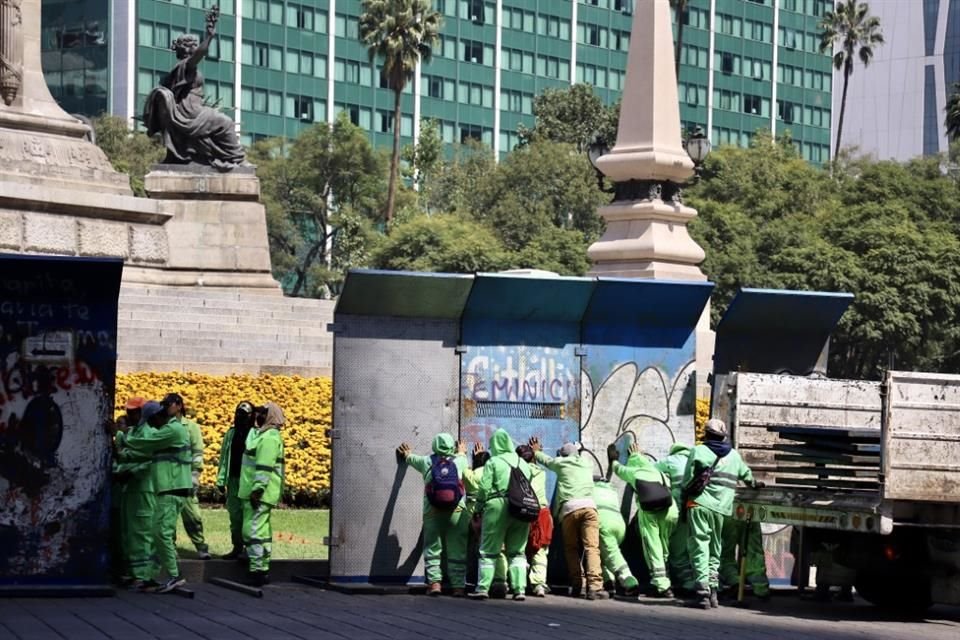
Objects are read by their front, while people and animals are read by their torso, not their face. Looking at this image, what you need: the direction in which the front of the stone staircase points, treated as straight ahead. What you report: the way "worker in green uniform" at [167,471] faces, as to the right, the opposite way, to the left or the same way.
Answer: to the right

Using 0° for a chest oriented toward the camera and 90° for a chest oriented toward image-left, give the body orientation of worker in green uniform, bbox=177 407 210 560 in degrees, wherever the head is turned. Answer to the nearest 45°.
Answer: approximately 90°

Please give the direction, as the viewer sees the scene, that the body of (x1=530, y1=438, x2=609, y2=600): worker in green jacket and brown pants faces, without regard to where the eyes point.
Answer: away from the camera

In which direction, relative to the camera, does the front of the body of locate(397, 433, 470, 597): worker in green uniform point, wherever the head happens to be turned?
away from the camera

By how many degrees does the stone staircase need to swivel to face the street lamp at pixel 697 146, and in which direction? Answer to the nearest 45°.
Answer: approximately 90° to its left

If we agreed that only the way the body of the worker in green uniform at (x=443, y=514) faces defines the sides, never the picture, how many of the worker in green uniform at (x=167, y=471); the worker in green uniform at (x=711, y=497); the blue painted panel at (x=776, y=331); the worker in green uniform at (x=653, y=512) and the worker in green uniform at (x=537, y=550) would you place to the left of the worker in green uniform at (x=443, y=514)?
1

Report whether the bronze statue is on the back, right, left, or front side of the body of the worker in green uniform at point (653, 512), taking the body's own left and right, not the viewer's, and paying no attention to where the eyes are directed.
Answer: front

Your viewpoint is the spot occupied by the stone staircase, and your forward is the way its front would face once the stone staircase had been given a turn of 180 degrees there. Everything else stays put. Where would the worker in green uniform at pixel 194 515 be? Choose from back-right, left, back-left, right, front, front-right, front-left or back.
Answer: back

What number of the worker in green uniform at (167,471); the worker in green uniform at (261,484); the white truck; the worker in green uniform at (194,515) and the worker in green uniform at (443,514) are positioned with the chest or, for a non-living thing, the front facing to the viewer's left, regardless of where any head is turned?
3

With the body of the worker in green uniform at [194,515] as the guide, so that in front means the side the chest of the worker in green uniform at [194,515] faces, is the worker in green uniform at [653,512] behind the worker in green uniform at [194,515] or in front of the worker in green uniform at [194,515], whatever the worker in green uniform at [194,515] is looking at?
behind

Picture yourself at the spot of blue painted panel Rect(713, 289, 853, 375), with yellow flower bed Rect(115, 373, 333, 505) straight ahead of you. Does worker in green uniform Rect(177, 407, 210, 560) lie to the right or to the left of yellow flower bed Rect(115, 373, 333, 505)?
left

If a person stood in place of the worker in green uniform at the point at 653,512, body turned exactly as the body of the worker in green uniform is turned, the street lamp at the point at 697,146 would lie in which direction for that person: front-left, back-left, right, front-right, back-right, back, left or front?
front-right

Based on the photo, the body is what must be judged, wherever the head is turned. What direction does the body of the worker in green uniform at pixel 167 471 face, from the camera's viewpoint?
to the viewer's left

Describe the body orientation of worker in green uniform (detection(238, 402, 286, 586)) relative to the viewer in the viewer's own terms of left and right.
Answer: facing to the left of the viewer

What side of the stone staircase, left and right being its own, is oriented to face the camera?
front

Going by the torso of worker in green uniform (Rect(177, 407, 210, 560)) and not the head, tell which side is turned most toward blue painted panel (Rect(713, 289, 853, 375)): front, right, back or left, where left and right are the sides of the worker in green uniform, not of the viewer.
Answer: back
